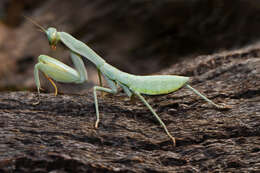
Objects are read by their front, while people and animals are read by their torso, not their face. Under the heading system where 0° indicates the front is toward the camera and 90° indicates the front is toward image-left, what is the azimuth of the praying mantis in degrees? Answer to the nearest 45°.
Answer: approximately 90°
